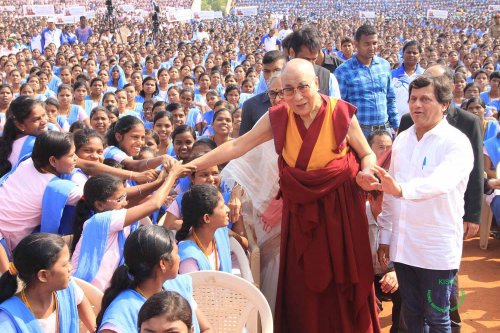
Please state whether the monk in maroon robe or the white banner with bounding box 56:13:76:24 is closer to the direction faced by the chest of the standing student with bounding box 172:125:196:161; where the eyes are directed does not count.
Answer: the monk in maroon robe

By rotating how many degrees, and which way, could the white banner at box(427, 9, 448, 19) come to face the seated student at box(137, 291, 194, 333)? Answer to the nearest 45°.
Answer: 0° — it already faces them

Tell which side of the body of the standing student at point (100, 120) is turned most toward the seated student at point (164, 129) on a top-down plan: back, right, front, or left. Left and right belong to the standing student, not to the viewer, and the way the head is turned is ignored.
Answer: left

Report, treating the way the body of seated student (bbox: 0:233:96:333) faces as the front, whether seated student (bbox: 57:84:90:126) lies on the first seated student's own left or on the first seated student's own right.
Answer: on the first seated student's own left

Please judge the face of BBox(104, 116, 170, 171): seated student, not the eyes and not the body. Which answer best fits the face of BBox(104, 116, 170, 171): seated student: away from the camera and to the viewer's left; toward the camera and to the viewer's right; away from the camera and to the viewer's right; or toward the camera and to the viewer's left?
toward the camera and to the viewer's right

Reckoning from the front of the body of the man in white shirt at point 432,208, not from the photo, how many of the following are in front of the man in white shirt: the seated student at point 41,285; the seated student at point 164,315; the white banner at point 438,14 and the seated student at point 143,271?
3

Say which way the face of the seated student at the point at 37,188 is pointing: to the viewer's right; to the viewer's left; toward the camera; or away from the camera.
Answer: to the viewer's right

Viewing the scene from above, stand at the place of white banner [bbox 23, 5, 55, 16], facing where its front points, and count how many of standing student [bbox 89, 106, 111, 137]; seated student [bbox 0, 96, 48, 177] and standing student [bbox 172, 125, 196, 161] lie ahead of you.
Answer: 3

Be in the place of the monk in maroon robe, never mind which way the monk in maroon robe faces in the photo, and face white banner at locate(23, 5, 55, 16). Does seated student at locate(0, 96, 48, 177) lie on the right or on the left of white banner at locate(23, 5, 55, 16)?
left

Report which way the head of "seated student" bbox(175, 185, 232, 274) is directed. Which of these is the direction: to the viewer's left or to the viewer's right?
to the viewer's right

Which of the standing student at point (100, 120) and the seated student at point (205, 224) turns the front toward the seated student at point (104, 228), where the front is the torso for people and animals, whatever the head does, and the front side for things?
the standing student

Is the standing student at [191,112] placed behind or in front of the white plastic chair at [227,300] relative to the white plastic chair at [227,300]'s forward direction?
behind

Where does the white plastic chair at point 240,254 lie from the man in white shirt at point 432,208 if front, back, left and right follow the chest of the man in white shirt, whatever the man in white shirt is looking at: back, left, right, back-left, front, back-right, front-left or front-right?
front-right

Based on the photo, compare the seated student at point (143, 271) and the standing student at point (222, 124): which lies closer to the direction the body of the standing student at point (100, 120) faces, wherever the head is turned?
the seated student

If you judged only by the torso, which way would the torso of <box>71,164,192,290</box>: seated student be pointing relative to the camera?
to the viewer's right
